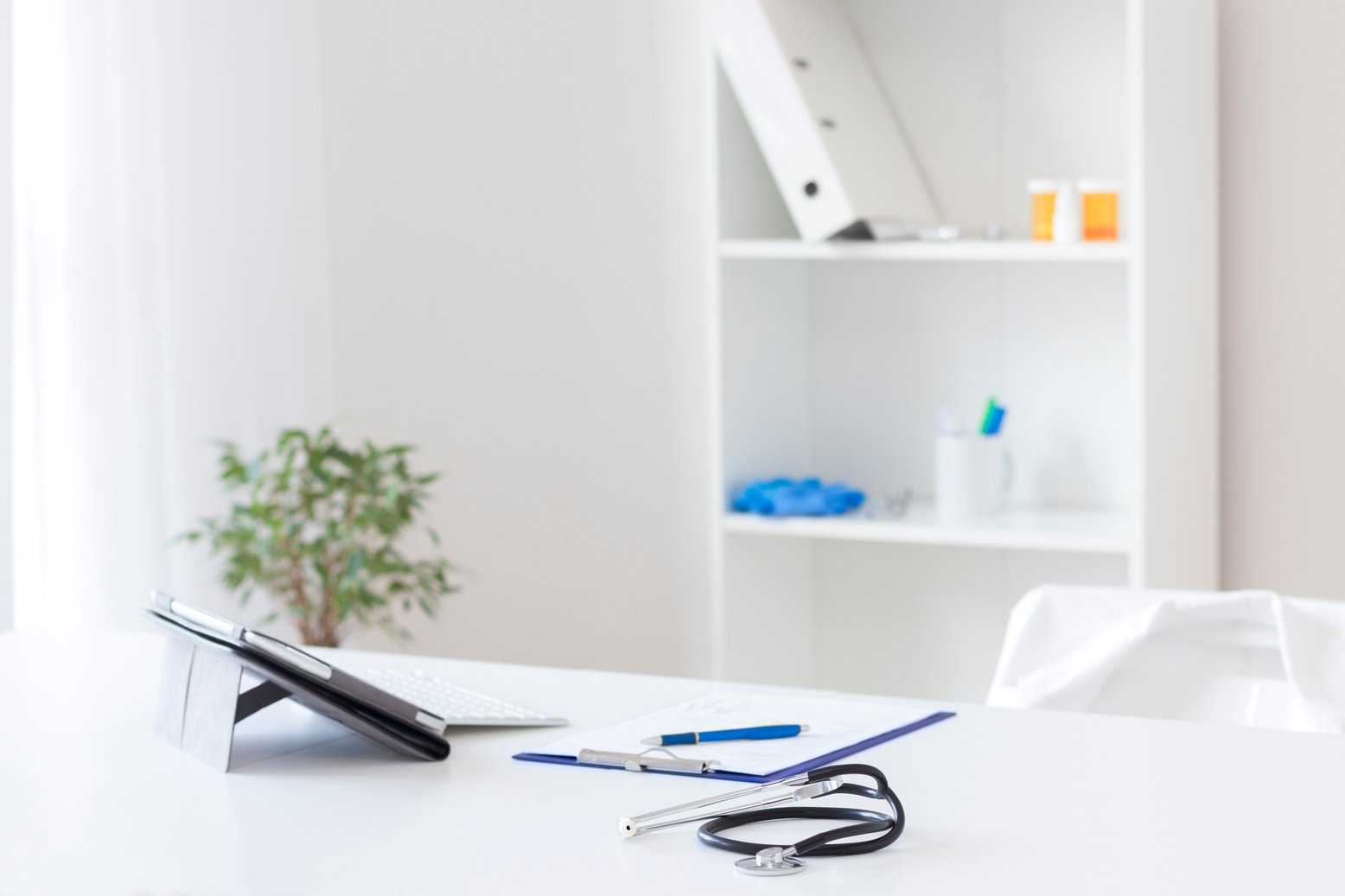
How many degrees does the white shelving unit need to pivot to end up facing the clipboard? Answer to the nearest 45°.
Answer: approximately 45° to its left

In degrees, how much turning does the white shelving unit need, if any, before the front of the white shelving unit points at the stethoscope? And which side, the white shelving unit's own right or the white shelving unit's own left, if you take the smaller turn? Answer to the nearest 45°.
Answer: approximately 45° to the white shelving unit's own left

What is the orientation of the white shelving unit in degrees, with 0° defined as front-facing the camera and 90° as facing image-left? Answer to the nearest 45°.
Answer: approximately 45°

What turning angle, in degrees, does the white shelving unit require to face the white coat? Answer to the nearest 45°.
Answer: approximately 45° to its left

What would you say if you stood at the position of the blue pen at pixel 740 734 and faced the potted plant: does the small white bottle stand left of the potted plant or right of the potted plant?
right

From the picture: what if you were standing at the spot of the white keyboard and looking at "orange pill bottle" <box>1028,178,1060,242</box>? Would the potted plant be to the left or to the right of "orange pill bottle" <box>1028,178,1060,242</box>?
left
